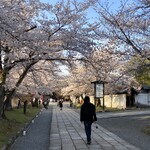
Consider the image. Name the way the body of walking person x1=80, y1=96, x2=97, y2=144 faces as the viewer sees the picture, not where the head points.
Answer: away from the camera
